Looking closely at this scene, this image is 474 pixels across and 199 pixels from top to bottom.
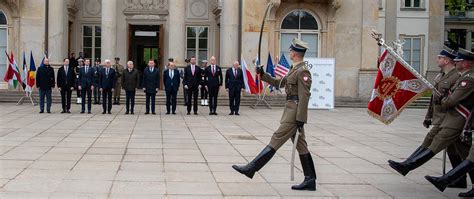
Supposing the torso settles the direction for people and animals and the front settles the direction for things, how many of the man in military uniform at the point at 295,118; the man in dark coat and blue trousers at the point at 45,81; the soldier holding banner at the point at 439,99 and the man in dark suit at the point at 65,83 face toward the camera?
2

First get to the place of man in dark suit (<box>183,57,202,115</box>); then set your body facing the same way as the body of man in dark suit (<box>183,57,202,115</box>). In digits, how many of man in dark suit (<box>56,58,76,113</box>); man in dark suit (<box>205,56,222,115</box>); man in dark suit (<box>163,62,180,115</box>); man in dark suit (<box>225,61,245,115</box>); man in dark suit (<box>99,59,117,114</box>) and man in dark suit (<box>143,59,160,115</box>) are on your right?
4

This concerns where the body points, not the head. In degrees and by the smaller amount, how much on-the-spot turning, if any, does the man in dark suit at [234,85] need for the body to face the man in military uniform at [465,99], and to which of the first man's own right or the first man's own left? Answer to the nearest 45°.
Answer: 0° — they already face them

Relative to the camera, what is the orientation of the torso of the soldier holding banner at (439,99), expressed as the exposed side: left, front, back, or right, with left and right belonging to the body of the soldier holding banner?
left

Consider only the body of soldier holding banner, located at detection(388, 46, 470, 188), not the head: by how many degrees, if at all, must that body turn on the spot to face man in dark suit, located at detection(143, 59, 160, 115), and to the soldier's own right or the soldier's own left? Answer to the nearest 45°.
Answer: approximately 45° to the soldier's own right

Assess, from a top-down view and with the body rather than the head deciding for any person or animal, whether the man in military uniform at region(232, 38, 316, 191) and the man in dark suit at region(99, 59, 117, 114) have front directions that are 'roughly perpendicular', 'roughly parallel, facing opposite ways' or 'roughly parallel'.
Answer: roughly perpendicular

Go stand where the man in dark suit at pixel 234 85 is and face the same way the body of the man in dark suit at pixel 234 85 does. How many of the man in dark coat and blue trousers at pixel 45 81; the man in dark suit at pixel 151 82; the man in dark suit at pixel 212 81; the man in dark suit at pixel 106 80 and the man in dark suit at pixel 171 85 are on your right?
5

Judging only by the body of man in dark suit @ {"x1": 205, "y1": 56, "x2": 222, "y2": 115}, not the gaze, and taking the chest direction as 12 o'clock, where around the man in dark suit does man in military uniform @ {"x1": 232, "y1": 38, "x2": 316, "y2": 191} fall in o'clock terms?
The man in military uniform is roughly at 12 o'clock from the man in dark suit.

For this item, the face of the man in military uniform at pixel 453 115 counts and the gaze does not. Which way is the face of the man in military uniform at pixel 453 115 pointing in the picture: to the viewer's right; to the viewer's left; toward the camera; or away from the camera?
to the viewer's left

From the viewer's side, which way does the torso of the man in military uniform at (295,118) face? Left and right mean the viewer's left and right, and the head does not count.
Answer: facing to the left of the viewer

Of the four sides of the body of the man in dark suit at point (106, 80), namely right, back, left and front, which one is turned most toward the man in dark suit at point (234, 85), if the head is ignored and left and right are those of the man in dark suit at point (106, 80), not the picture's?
left

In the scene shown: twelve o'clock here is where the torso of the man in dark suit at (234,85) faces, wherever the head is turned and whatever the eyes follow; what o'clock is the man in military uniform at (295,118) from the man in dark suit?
The man in military uniform is roughly at 12 o'clock from the man in dark suit.

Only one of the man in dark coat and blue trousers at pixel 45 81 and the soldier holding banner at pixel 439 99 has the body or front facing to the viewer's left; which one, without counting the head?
the soldier holding banner

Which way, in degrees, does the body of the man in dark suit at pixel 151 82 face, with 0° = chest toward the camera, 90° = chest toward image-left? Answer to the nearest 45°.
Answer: approximately 0°

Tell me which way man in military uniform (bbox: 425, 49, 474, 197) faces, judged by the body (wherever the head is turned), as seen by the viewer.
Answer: to the viewer's left

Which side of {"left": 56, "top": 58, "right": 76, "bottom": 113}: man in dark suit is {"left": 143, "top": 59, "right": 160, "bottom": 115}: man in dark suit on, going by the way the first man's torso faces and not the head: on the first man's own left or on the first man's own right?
on the first man's own left
